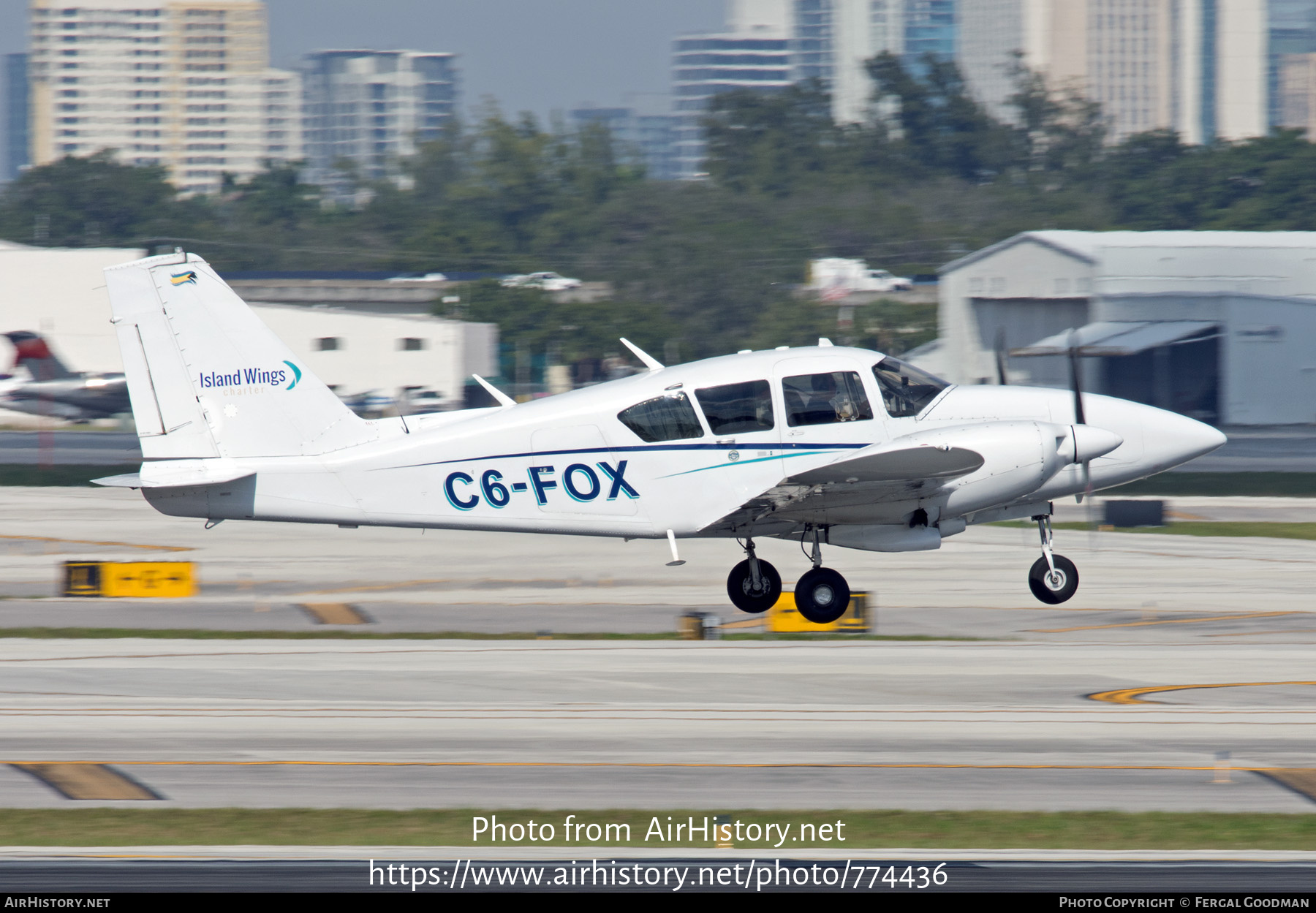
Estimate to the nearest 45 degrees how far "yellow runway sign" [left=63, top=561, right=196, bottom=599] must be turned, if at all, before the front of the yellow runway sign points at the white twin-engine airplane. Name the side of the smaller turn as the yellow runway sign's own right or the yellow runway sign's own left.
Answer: approximately 45° to the yellow runway sign's own left

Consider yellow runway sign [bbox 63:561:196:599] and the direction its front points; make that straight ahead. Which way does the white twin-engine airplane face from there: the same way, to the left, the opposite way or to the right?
to the left

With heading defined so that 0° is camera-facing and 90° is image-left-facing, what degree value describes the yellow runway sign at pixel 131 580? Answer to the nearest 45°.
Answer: approximately 0°

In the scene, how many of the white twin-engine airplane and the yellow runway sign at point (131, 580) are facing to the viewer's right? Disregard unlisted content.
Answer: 1

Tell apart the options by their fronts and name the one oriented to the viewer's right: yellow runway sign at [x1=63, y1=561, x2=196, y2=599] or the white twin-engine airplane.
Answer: the white twin-engine airplane

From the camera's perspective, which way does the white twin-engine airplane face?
to the viewer's right

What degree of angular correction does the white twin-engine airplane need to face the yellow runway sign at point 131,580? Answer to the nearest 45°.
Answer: approximately 135° to its left
